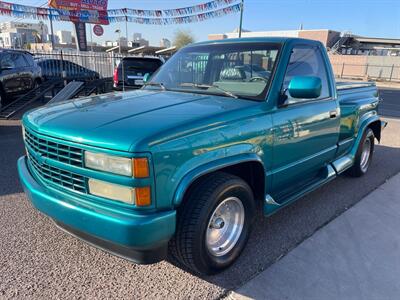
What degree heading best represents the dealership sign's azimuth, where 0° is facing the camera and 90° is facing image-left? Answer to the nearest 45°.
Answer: approximately 0°

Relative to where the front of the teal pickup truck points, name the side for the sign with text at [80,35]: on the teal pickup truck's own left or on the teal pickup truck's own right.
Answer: on the teal pickup truck's own right

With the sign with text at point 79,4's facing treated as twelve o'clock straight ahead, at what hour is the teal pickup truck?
The teal pickup truck is roughly at 12 o'clock from the sign with text.

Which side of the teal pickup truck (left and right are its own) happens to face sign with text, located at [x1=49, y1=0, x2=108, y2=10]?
right

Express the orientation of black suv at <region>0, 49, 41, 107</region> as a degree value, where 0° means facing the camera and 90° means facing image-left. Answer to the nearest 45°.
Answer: approximately 45°
